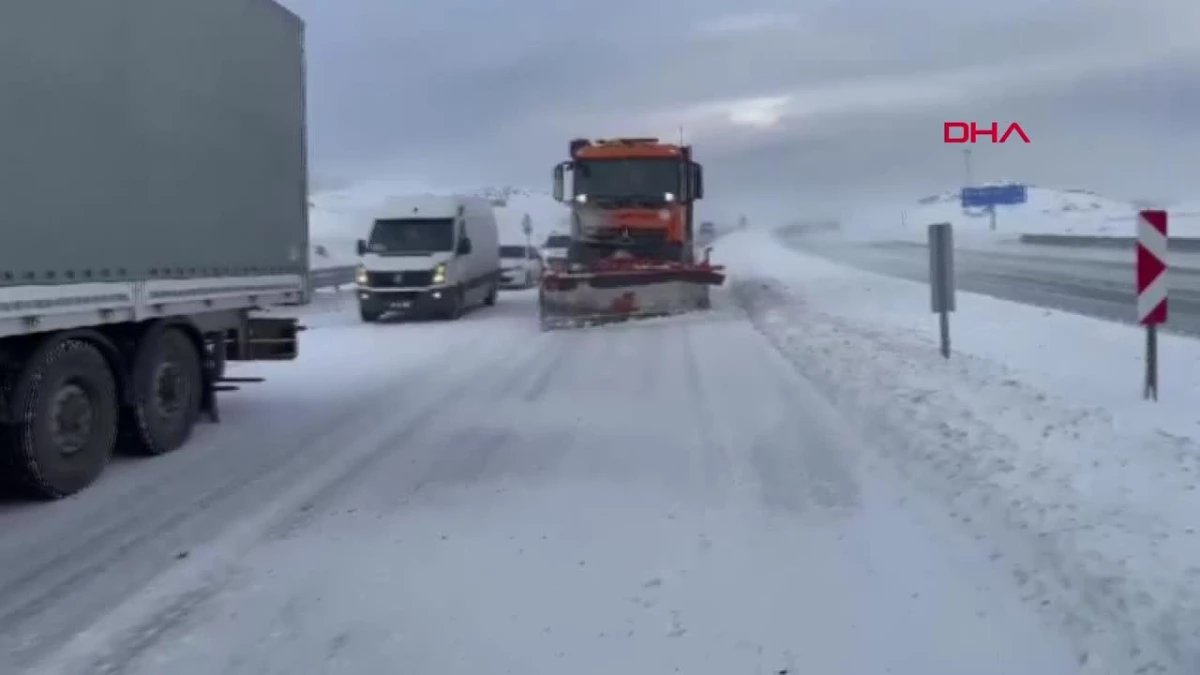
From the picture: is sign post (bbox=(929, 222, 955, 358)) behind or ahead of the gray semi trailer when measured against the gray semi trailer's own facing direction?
behind

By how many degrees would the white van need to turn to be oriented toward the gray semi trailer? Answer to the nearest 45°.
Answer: approximately 45° to its left

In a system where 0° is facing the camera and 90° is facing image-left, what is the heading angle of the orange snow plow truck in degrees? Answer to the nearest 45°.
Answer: approximately 0°

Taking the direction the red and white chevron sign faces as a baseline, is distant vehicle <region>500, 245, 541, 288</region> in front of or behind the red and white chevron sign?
behind

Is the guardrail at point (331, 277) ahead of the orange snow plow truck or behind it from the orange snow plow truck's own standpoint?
behind

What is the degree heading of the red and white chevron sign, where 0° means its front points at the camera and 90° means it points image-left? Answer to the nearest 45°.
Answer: approximately 0°

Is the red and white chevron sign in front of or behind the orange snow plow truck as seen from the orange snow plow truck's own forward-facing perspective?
in front

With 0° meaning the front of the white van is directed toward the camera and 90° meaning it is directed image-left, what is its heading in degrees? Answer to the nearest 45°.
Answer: approximately 45°

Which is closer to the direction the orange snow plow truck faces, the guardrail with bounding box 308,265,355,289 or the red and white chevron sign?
the red and white chevron sign

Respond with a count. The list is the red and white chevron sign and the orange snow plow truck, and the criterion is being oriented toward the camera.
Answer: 2
